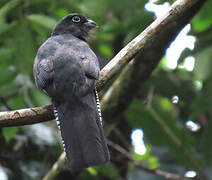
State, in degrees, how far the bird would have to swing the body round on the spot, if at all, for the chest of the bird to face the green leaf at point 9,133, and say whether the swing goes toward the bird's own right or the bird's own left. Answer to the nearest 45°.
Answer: approximately 45° to the bird's own left

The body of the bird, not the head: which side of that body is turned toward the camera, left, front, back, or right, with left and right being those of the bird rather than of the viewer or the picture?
back

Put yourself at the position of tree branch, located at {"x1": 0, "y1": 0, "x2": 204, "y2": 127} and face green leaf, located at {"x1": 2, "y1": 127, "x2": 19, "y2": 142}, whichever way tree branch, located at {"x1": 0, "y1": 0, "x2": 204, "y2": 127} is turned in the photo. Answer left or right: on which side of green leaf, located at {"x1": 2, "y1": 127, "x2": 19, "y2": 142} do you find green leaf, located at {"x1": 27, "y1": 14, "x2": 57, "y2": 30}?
right
